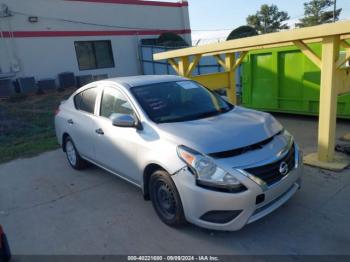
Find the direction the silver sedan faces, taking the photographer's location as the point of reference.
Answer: facing the viewer and to the right of the viewer

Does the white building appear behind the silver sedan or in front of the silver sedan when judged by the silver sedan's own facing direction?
behind

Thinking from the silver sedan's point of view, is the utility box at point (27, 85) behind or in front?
behind

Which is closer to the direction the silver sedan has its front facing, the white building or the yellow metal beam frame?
the yellow metal beam frame

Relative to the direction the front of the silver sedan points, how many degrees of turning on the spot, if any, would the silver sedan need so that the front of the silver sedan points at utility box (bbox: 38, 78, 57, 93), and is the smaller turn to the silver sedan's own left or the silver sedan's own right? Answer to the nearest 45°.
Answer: approximately 180°

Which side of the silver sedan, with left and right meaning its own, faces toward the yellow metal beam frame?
left

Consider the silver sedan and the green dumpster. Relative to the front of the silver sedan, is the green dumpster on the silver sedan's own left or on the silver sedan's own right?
on the silver sedan's own left
